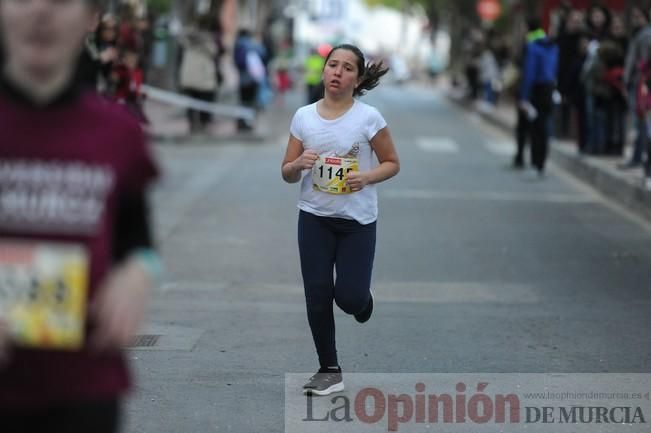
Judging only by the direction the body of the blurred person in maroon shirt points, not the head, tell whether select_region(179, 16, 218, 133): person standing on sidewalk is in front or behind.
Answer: behind

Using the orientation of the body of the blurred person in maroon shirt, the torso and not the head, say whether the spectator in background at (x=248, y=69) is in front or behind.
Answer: behind

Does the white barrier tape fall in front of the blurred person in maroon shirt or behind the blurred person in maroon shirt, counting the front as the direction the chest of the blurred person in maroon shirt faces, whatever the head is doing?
behind

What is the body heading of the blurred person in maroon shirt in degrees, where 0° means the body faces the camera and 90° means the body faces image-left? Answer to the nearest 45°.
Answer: approximately 0°

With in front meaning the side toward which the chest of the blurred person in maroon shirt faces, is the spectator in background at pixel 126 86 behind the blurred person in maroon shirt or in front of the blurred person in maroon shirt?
behind

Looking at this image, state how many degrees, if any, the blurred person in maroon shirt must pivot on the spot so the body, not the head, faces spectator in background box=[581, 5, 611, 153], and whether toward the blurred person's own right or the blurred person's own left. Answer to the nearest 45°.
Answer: approximately 135° to the blurred person's own left

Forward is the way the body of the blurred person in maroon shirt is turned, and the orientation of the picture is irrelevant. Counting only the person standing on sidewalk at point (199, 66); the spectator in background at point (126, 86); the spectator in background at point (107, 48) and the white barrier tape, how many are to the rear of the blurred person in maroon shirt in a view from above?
4

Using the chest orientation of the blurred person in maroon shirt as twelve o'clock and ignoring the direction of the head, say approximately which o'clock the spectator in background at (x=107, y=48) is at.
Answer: The spectator in background is roughly at 6 o'clock from the blurred person in maroon shirt.
